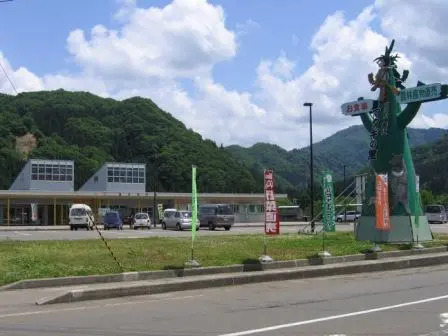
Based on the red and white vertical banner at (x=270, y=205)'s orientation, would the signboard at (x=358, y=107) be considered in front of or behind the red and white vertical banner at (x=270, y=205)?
behind

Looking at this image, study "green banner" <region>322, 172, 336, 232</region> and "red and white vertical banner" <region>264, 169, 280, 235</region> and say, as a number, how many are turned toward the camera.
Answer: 2

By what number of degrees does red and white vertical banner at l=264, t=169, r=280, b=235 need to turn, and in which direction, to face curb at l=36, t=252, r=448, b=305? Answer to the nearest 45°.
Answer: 0° — it already faces it

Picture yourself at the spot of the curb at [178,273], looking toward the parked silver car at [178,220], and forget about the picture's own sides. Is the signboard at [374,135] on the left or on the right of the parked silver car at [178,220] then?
right
